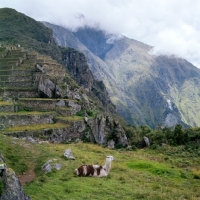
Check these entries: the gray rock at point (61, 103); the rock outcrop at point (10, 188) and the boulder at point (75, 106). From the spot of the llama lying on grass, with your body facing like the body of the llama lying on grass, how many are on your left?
2

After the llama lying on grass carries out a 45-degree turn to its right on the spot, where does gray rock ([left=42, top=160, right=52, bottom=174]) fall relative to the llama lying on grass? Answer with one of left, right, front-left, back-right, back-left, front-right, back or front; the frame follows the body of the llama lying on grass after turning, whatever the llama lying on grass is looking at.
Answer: back-right

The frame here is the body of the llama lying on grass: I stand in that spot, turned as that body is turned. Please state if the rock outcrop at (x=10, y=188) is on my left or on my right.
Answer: on my right

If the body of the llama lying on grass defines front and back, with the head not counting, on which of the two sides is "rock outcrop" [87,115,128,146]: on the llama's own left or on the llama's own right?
on the llama's own left

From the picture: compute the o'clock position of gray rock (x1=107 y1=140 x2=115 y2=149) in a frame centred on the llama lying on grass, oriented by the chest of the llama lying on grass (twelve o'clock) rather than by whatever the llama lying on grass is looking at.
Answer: The gray rock is roughly at 9 o'clock from the llama lying on grass.

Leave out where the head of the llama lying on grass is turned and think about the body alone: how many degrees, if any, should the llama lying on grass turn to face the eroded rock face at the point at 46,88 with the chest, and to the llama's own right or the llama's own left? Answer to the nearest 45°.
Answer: approximately 90° to the llama's own left

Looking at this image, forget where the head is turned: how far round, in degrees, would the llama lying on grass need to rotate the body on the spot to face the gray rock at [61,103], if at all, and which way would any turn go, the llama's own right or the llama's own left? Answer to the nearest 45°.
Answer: approximately 90° to the llama's own left

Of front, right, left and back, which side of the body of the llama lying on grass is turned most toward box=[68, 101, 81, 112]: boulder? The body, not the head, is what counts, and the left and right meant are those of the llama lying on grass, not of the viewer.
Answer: left

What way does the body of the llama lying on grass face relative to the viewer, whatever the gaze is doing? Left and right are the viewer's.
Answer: facing to the right of the viewer
